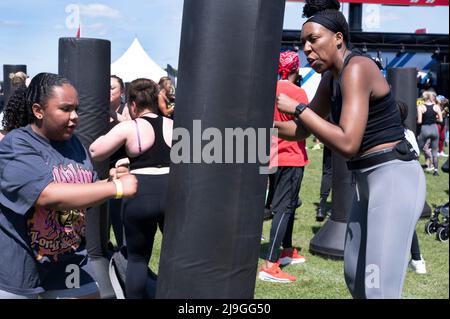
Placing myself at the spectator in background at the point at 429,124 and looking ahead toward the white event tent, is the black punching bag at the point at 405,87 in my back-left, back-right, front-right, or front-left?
back-left

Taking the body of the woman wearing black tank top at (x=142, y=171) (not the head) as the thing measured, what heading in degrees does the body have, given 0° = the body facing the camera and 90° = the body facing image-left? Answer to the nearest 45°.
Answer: approximately 135°

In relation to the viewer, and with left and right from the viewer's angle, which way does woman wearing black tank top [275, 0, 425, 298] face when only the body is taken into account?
facing to the left of the viewer

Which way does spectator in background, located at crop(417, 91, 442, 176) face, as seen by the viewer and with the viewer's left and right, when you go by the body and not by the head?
facing away from the viewer

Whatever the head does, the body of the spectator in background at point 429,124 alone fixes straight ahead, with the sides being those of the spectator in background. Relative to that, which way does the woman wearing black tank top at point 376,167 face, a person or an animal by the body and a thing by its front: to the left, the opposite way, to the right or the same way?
to the left

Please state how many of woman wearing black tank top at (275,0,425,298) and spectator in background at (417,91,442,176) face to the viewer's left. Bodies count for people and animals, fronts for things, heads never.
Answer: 1

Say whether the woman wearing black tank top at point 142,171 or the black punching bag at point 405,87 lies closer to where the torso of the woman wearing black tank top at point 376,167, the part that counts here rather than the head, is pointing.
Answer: the woman wearing black tank top

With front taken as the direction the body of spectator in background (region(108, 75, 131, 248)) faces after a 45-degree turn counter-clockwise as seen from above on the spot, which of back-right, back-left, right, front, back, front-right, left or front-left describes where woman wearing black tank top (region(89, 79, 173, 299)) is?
front

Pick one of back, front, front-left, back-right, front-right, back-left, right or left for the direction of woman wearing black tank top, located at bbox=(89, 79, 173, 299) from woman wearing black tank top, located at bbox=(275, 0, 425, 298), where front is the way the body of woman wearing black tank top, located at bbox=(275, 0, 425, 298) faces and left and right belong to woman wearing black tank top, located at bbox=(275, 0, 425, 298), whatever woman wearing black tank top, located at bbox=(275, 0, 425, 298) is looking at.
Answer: front-right

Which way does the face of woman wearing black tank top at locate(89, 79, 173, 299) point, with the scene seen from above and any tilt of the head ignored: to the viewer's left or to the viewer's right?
to the viewer's left

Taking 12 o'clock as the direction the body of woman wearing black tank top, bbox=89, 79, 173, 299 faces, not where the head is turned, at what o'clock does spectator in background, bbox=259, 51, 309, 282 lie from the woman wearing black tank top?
The spectator in background is roughly at 3 o'clock from the woman wearing black tank top.
